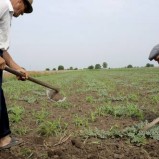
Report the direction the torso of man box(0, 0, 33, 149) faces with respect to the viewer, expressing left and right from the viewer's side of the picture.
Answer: facing to the right of the viewer
